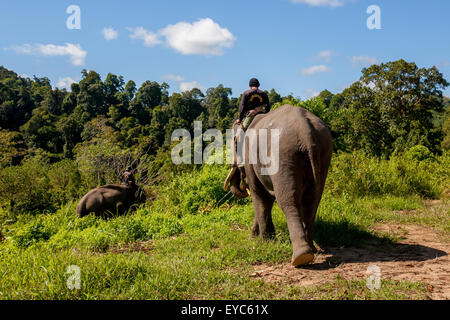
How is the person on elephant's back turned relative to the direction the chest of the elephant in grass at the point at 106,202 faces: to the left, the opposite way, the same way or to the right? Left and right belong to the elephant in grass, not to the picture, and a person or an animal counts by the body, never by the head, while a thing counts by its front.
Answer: to the left

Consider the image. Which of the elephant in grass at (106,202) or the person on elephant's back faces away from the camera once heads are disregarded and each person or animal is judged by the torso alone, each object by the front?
the person on elephant's back

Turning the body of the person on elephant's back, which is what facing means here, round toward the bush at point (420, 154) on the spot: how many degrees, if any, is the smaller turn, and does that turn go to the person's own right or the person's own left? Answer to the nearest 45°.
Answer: approximately 45° to the person's own right

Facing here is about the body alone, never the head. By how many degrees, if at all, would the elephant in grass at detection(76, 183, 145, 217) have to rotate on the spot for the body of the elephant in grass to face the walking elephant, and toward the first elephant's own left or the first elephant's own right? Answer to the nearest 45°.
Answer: approximately 90° to the first elephant's own right

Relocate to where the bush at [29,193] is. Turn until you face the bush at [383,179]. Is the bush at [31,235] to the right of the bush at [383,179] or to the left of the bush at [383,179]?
right

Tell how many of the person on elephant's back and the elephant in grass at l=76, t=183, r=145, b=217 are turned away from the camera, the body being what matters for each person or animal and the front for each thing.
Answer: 1

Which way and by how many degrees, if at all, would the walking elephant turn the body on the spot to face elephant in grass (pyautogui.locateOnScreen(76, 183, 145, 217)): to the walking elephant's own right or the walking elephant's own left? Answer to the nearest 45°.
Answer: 0° — it already faces it

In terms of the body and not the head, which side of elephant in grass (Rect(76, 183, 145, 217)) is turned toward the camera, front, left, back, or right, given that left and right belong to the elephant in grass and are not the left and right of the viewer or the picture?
right

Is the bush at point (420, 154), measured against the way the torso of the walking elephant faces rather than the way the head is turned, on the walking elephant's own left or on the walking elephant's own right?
on the walking elephant's own right

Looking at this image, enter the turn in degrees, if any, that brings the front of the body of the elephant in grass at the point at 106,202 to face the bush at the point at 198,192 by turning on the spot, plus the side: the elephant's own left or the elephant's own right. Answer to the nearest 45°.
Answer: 0° — it already faces it

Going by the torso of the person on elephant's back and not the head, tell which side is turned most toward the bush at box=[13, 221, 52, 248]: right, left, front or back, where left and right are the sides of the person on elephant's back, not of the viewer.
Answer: left

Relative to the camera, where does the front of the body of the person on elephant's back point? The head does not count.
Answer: away from the camera

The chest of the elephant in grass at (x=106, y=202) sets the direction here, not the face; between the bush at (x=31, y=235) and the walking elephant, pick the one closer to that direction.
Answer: the walking elephant
